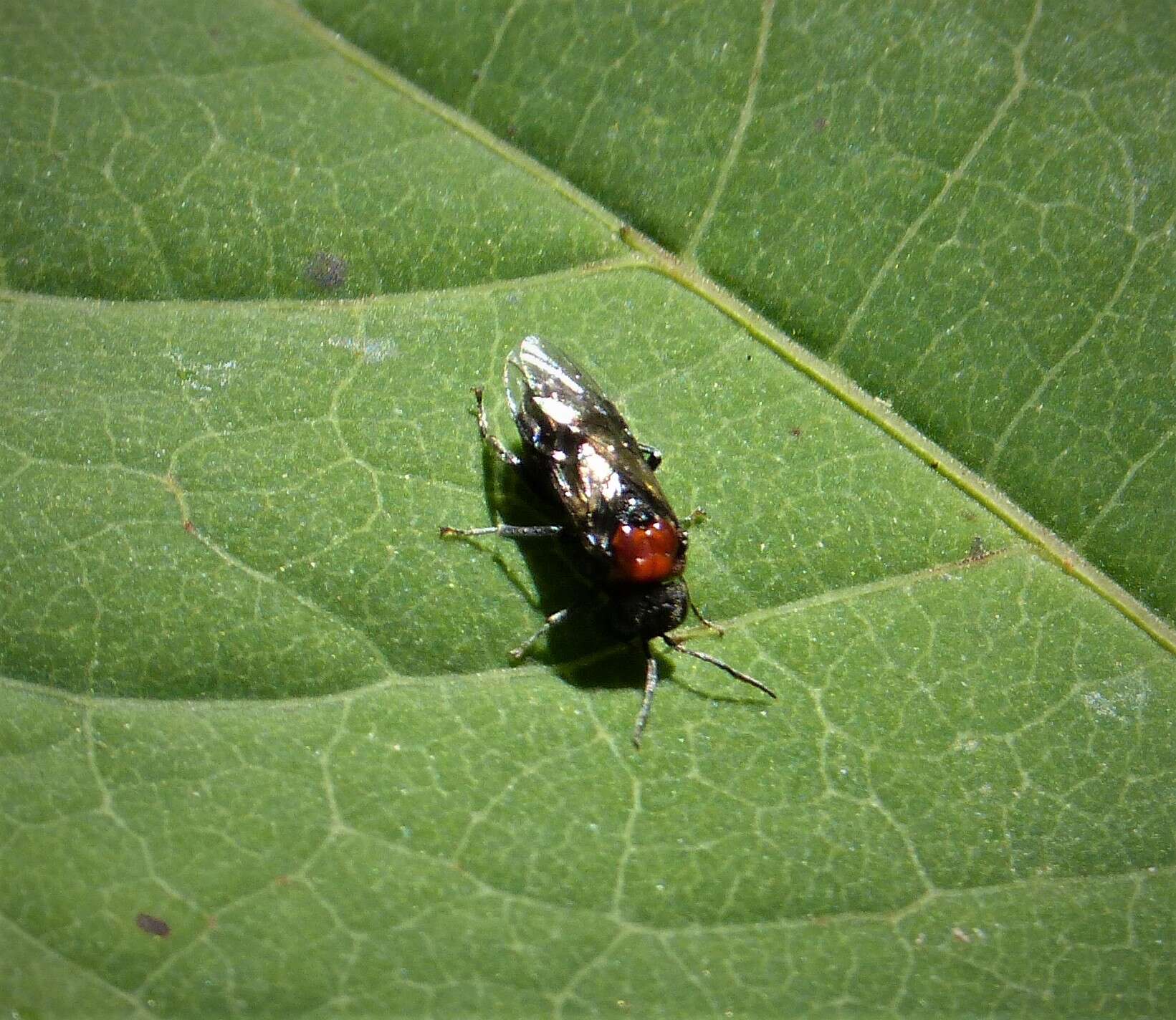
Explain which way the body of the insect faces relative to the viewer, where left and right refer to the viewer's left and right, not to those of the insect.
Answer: facing the viewer and to the right of the viewer
